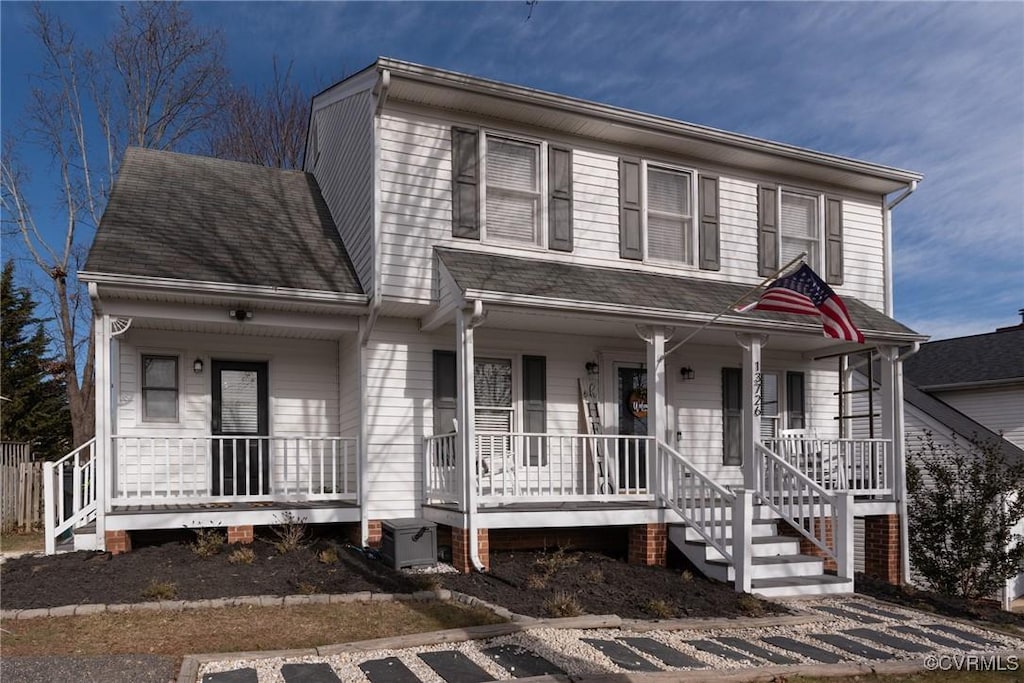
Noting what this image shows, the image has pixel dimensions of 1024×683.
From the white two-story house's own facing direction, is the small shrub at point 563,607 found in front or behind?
in front

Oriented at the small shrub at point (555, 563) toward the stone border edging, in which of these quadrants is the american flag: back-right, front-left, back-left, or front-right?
back-left

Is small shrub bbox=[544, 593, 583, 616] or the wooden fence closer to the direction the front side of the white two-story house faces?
the small shrub

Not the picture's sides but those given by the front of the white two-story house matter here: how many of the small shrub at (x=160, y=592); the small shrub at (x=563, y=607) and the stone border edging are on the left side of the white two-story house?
0

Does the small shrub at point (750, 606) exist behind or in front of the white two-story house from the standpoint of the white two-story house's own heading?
in front

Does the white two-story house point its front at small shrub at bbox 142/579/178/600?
no

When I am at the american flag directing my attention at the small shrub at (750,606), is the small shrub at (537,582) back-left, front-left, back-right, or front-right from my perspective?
front-right

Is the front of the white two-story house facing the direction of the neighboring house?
no

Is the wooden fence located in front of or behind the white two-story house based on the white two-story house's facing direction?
behind

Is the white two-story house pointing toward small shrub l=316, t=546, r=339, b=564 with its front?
no

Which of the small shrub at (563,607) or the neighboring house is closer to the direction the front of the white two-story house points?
the small shrub

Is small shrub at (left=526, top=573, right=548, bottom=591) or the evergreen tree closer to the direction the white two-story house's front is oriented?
the small shrub

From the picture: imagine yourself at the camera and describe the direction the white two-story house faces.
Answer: facing the viewer and to the right of the viewer
